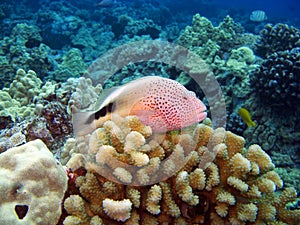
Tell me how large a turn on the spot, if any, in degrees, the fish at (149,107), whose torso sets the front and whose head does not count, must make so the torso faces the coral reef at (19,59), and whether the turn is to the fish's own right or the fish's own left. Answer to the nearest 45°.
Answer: approximately 135° to the fish's own left

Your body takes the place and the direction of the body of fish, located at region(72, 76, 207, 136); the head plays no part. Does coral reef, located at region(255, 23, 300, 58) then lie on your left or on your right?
on your left

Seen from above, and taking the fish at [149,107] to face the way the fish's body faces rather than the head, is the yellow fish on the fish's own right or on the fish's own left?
on the fish's own left

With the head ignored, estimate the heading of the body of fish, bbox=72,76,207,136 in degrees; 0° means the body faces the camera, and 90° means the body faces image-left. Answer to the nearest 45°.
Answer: approximately 270°

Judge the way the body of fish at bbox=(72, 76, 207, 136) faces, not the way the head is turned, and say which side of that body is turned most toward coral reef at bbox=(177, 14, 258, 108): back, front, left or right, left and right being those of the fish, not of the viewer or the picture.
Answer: left

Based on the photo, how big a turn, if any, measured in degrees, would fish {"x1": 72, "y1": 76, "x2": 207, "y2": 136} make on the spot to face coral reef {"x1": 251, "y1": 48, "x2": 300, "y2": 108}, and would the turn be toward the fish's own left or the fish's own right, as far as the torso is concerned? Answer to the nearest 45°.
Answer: approximately 45° to the fish's own left
